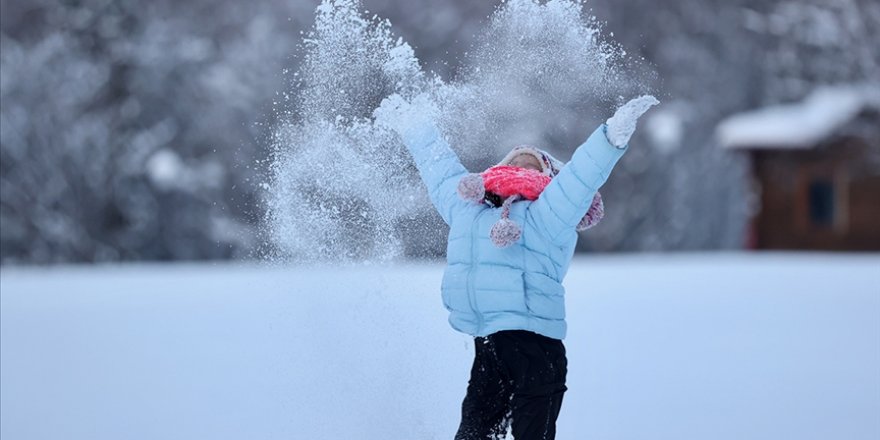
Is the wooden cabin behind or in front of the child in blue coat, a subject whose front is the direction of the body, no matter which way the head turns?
behind

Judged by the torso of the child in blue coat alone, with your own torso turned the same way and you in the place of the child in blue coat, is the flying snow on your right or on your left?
on your right

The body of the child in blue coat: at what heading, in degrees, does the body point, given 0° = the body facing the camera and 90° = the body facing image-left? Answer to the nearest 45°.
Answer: approximately 45°
